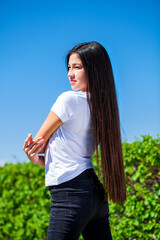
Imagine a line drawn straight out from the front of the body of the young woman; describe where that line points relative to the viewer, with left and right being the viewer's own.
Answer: facing away from the viewer and to the left of the viewer

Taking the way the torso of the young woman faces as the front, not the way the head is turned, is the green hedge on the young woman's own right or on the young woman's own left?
on the young woman's own right
